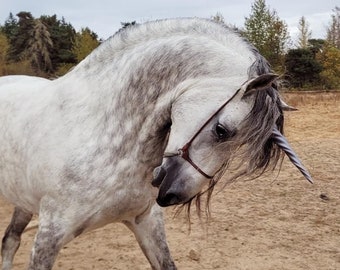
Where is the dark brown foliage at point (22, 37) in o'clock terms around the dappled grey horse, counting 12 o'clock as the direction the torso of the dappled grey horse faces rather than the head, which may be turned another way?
The dark brown foliage is roughly at 7 o'clock from the dappled grey horse.

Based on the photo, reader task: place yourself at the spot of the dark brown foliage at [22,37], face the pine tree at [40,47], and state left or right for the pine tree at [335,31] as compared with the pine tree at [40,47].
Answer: left

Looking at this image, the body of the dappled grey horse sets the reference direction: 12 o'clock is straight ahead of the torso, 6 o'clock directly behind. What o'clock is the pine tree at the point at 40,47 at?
The pine tree is roughly at 7 o'clock from the dappled grey horse.

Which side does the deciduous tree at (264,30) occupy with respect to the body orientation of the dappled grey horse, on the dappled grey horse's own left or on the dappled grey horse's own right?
on the dappled grey horse's own left

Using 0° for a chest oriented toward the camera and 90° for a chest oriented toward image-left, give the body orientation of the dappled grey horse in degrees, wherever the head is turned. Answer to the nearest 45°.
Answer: approximately 315°
